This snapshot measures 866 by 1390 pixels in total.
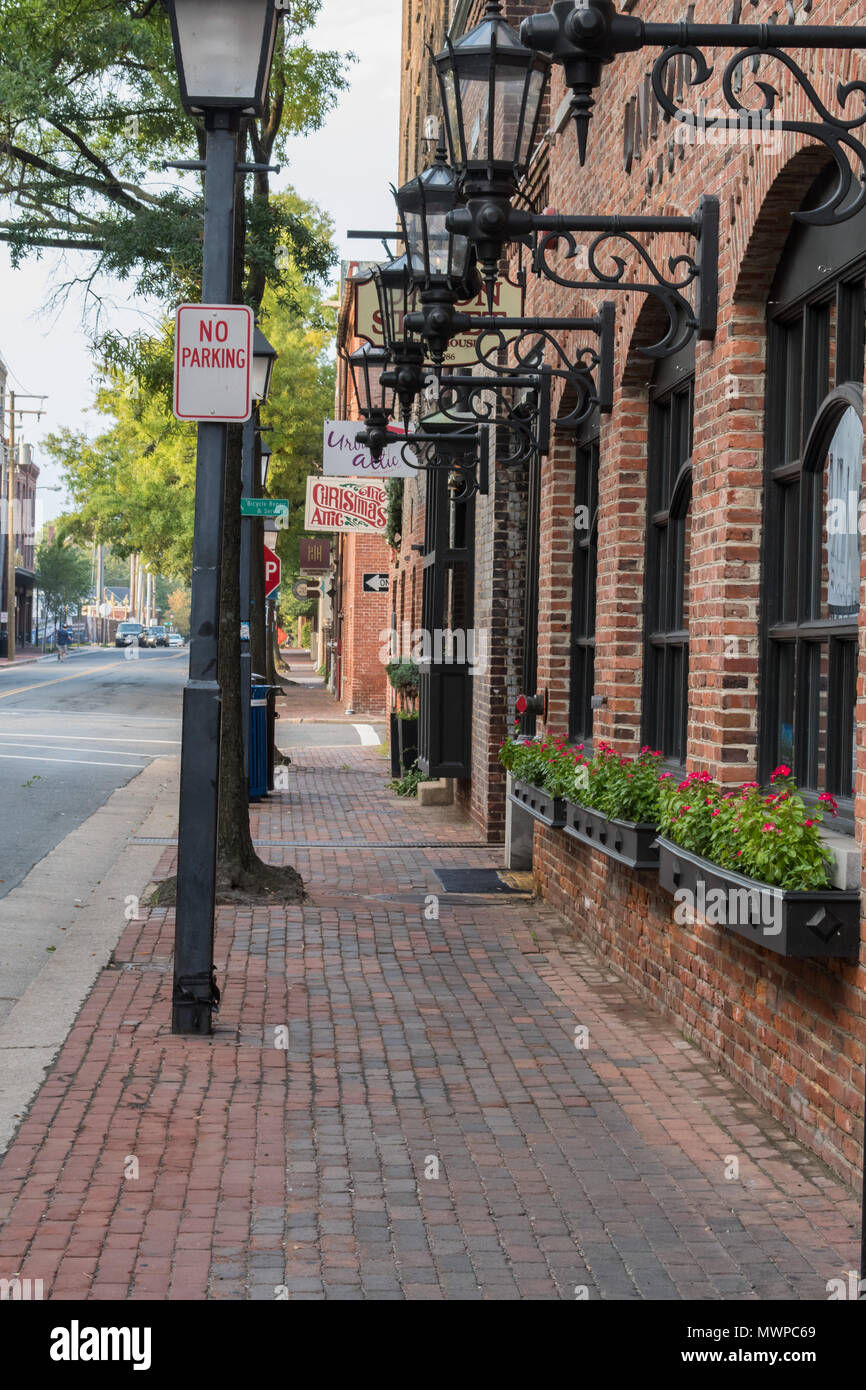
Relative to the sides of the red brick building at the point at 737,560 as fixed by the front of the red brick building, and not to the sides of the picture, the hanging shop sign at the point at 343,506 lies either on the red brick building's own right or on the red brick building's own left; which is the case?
on the red brick building's own right

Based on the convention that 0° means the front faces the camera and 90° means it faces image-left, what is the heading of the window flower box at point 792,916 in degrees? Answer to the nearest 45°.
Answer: approximately 90°

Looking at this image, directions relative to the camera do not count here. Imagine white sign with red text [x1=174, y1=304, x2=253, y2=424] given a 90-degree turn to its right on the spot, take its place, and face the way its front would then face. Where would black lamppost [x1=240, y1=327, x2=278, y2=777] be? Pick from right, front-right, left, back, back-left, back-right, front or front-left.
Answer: right

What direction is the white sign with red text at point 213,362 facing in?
toward the camera

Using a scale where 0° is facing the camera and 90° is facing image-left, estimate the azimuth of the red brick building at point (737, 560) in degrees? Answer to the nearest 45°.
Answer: approximately 90°

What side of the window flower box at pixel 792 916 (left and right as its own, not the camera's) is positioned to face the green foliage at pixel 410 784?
right

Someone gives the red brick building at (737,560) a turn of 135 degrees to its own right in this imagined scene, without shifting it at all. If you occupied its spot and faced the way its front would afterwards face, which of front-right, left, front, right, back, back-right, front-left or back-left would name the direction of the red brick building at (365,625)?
front-left

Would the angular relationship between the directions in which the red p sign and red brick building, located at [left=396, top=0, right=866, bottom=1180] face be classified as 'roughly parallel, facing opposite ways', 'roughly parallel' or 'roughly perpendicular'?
roughly perpendicular

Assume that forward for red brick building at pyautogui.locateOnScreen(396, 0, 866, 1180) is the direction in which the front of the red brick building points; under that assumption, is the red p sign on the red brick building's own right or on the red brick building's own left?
on the red brick building's own right

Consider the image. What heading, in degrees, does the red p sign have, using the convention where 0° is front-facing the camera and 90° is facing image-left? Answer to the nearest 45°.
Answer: approximately 0°

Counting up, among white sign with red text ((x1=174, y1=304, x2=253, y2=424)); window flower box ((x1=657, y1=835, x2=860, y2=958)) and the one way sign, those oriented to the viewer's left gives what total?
1

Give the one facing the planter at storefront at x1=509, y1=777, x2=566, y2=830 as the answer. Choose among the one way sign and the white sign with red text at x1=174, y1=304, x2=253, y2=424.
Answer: the one way sign

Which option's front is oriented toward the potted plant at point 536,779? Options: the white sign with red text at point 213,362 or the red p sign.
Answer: the red p sign

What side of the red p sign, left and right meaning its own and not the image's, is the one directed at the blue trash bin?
front

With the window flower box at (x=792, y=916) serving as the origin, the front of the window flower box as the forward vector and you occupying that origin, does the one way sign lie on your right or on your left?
on your right

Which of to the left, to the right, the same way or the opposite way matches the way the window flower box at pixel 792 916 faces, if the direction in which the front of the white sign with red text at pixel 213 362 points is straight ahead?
to the right
